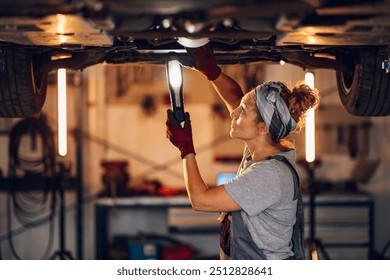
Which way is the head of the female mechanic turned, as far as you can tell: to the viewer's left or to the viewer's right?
to the viewer's left

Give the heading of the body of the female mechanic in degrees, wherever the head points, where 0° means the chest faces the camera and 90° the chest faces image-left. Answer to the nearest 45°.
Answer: approximately 90°
